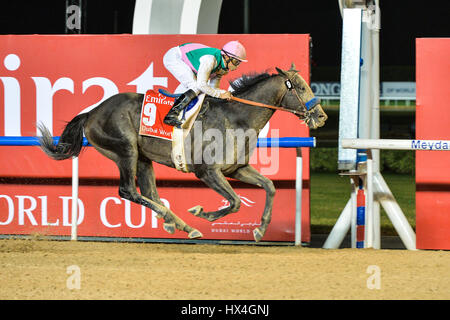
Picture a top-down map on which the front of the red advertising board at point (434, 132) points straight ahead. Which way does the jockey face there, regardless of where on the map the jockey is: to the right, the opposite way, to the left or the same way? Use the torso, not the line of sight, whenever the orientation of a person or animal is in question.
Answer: to the left

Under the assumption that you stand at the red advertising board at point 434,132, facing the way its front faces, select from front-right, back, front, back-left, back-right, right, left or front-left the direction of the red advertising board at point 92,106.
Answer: right

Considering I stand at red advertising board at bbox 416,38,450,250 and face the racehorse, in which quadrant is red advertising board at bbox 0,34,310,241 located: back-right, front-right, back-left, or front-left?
front-right

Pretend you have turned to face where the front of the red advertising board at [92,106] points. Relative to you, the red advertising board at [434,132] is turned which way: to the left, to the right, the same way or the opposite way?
the same way

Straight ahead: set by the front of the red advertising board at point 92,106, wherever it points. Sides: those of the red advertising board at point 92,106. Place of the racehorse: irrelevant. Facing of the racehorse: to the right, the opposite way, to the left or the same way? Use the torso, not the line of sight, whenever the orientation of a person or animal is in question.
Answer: to the left

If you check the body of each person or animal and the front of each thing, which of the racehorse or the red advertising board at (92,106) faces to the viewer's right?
the racehorse

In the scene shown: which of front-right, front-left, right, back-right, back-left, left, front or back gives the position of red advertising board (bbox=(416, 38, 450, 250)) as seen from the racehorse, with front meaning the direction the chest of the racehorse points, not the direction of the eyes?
front

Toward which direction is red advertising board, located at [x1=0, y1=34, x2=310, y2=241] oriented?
toward the camera

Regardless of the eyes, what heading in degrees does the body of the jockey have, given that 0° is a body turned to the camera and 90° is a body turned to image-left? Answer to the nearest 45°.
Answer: approximately 270°

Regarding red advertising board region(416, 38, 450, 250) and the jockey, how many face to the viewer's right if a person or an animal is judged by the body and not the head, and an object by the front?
1

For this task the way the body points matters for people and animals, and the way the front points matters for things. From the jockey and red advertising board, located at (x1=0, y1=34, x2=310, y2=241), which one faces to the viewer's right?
the jockey

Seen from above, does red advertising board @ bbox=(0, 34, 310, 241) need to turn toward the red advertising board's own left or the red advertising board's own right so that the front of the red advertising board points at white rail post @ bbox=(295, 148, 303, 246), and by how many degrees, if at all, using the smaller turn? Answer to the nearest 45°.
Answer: approximately 90° to the red advertising board's own left

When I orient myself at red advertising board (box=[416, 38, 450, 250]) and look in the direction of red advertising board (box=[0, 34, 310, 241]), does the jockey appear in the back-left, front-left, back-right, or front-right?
front-left

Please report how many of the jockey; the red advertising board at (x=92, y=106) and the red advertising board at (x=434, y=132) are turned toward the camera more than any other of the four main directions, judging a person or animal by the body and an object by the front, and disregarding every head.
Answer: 2

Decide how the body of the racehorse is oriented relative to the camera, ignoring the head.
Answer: to the viewer's right

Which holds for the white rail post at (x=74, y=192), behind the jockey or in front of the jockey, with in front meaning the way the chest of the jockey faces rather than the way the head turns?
behind

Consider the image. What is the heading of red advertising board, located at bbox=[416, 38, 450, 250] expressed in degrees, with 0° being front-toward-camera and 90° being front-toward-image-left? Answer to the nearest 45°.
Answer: approximately 0°

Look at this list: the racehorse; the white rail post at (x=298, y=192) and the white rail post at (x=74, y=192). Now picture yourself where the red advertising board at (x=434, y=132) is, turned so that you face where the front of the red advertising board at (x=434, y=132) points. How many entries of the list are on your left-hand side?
0

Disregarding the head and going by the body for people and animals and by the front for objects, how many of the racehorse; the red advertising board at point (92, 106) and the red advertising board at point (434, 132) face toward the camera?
2

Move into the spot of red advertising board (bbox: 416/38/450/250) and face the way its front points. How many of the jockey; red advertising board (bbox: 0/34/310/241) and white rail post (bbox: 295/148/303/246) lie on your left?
0
